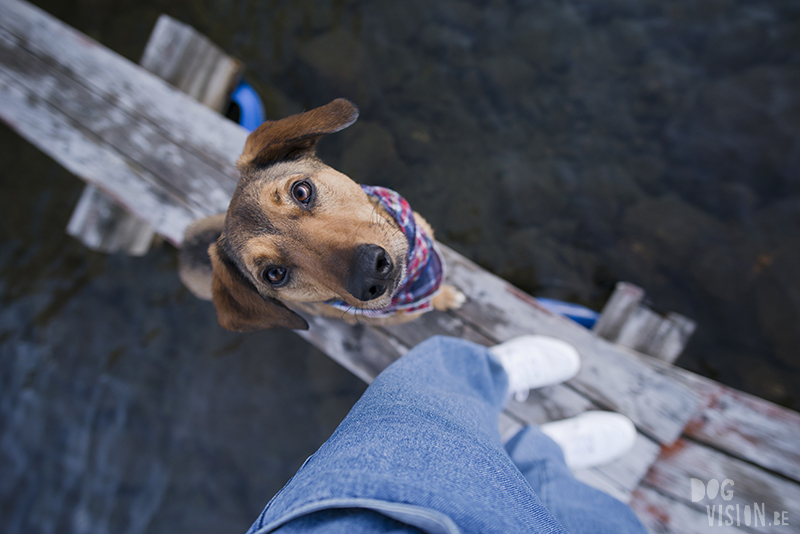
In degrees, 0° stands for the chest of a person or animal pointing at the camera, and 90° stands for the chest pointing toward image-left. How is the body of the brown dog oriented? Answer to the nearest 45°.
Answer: approximately 315°

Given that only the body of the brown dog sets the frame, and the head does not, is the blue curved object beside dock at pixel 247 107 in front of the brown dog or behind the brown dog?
behind

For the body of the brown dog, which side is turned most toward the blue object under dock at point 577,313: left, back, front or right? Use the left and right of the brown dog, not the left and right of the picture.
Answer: front
